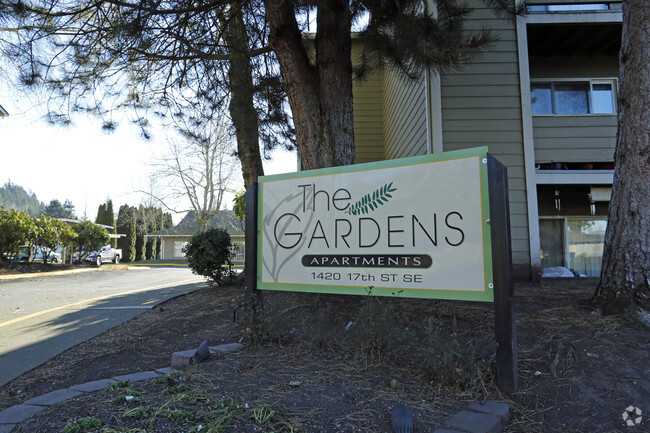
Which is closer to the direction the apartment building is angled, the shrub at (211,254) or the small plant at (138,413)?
the small plant

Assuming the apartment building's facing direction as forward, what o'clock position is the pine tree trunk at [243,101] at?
The pine tree trunk is roughly at 2 o'clock from the apartment building.

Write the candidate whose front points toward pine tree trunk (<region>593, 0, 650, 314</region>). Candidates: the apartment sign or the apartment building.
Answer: the apartment building

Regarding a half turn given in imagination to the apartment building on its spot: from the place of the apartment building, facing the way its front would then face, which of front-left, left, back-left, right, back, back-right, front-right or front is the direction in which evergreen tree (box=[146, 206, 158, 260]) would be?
front-left

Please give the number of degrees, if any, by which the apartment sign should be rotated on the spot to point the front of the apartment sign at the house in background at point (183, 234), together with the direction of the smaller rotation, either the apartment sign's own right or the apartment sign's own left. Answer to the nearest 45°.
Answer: approximately 90° to the apartment sign's own right

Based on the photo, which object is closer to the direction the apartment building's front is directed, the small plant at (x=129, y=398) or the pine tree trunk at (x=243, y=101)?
the small plant

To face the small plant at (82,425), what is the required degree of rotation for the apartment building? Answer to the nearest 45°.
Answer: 0° — it already faces it

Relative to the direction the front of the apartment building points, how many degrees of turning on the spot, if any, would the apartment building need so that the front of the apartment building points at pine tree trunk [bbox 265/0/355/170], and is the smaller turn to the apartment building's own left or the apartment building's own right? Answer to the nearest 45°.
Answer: approximately 45° to the apartment building's own right

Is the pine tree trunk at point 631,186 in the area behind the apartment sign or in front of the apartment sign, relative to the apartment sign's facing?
behind

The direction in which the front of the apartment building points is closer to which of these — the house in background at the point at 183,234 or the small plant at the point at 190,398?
the small plant

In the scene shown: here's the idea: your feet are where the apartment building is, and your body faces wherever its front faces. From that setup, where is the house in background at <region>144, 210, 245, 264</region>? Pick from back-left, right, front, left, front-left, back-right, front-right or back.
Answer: back-right

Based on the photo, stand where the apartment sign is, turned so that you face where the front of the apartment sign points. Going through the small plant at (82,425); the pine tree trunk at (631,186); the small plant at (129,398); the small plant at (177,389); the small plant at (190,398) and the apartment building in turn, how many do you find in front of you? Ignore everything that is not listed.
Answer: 4

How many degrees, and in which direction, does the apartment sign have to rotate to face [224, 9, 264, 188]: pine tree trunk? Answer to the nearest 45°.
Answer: approximately 90° to its right

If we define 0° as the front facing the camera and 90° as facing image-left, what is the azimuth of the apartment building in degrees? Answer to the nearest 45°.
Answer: approximately 0°
